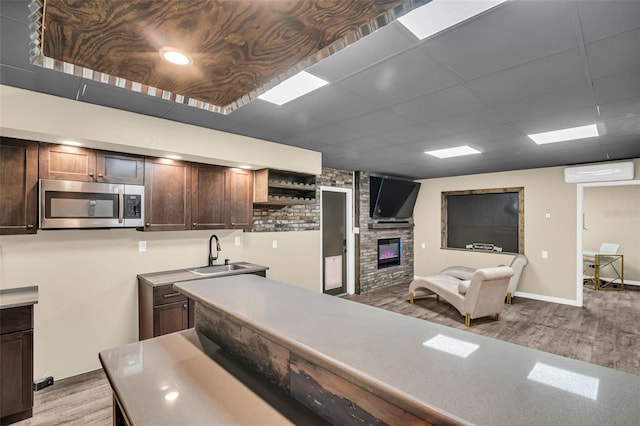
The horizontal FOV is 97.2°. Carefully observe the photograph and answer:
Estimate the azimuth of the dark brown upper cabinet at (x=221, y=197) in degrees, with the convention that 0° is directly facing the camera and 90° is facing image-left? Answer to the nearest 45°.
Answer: approximately 315°

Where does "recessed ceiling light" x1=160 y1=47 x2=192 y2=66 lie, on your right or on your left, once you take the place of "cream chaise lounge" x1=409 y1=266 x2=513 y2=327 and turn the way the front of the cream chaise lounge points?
on your left

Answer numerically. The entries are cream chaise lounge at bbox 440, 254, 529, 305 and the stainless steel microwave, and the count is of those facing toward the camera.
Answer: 1

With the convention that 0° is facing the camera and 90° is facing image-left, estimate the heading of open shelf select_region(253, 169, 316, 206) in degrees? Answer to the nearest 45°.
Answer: approximately 315°

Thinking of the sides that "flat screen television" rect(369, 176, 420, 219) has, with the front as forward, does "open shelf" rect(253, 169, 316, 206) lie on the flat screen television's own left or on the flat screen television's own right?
on the flat screen television's own right

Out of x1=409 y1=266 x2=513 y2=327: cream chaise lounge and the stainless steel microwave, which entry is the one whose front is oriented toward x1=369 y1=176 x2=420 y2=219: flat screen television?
the cream chaise lounge

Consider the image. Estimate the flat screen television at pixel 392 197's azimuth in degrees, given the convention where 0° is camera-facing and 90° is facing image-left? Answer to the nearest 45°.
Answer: approximately 315°

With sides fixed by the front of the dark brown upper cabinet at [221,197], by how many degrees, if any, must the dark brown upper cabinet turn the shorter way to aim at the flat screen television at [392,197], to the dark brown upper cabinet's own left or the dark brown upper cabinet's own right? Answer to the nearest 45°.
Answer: approximately 90° to the dark brown upper cabinet's own left

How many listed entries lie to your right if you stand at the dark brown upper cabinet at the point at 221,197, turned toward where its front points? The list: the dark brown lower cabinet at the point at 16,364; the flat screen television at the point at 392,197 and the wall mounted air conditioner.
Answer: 1
